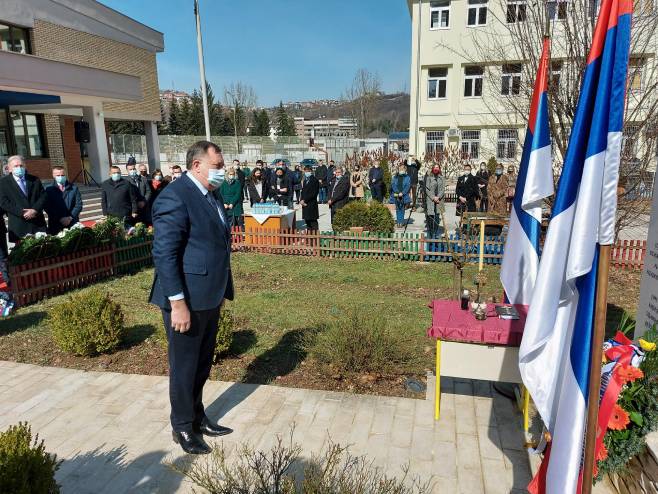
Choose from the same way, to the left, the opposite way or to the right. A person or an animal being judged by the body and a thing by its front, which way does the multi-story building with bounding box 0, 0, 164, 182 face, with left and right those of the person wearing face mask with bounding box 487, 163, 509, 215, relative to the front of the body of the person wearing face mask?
to the left

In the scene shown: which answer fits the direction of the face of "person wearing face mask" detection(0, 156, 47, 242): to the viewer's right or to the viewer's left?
to the viewer's right

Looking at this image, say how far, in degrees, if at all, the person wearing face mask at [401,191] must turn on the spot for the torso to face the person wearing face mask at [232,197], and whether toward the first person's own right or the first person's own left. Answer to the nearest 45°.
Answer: approximately 45° to the first person's own right

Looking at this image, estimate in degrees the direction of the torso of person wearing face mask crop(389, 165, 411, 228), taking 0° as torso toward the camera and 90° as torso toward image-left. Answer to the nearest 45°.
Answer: approximately 0°

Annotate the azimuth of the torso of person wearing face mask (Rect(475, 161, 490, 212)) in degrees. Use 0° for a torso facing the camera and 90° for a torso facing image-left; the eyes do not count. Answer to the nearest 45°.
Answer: approximately 0°

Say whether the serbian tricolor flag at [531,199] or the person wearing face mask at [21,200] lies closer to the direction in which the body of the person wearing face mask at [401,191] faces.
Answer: the serbian tricolor flag

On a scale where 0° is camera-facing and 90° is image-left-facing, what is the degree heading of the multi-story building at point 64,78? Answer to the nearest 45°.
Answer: approximately 315°
